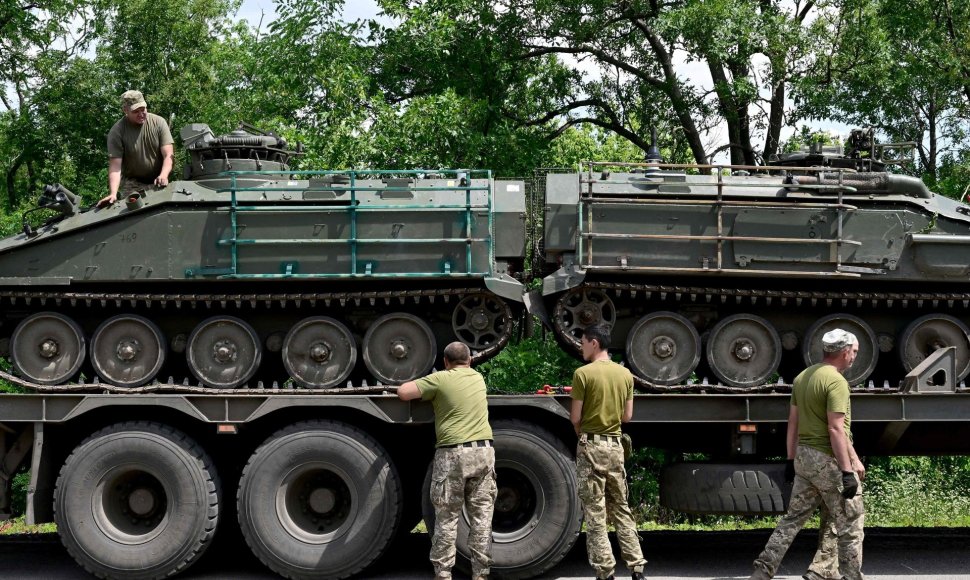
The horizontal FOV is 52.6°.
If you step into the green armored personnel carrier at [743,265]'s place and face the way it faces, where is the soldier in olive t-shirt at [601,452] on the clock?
The soldier in olive t-shirt is roughly at 4 o'clock from the green armored personnel carrier.

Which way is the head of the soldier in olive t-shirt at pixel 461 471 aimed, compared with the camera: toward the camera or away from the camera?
away from the camera

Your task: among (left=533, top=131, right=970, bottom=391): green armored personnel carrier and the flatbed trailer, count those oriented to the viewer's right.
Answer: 2

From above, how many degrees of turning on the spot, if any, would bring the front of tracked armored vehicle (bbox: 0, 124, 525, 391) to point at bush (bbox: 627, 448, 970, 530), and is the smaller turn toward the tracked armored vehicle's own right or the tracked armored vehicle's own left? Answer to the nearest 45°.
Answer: approximately 135° to the tracked armored vehicle's own right

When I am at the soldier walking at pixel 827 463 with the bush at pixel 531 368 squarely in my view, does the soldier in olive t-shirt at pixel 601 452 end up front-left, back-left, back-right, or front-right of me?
front-left

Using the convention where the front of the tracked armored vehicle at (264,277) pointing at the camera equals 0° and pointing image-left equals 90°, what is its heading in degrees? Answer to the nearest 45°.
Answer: approximately 90°

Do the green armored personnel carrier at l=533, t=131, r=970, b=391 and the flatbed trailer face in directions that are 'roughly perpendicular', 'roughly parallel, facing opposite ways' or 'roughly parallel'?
roughly parallel

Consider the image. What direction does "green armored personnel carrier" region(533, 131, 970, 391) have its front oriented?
to the viewer's right

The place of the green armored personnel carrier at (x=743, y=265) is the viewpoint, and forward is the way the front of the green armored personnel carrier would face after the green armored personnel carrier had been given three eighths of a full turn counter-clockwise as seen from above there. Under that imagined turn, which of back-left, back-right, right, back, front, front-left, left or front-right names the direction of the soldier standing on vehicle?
front-left

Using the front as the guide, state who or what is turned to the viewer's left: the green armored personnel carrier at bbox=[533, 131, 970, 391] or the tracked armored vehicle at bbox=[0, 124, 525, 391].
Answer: the tracked armored vehicle

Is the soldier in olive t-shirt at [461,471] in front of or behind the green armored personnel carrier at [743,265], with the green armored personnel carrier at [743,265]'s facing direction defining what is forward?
behind

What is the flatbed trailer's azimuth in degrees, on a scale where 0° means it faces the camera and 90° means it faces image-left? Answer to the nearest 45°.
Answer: approximately 270°

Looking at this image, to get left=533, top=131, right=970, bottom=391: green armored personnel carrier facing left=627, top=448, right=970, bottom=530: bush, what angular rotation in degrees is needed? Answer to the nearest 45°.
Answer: approximately 90° to its left
